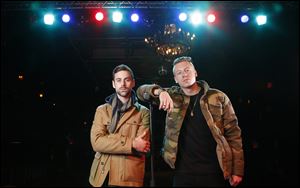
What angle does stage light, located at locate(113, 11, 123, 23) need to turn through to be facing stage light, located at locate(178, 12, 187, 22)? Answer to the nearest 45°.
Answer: approximately 90° to its left

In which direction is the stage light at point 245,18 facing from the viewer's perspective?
toward the camera

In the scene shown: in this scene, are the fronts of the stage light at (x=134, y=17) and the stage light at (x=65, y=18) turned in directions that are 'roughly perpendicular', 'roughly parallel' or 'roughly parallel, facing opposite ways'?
roughly parallel

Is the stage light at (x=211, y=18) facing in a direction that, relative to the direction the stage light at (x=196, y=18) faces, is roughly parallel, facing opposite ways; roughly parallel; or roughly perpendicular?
roughly parallel

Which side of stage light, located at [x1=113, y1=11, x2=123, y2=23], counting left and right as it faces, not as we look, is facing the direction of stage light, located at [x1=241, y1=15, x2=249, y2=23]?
left

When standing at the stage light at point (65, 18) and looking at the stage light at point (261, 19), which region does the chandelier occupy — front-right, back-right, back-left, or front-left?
front-left

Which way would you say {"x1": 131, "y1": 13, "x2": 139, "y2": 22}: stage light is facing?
toward the camera

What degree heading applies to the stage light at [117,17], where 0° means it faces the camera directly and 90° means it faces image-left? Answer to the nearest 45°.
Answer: approximately 0°

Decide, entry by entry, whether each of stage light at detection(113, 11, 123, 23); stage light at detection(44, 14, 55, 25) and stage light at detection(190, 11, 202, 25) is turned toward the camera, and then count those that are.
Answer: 3

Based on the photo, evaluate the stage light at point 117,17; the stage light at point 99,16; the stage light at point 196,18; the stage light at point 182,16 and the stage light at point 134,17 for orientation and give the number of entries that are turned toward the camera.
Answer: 5

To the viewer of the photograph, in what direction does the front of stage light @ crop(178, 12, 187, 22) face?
facing the viewer

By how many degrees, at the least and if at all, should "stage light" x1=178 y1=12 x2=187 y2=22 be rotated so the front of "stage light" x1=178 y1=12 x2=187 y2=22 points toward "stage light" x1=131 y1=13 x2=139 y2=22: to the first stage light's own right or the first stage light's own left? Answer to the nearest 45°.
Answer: approximately 90° to the first stage light's own right

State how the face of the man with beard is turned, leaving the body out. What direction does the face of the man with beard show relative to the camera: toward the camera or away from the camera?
toward the camera
